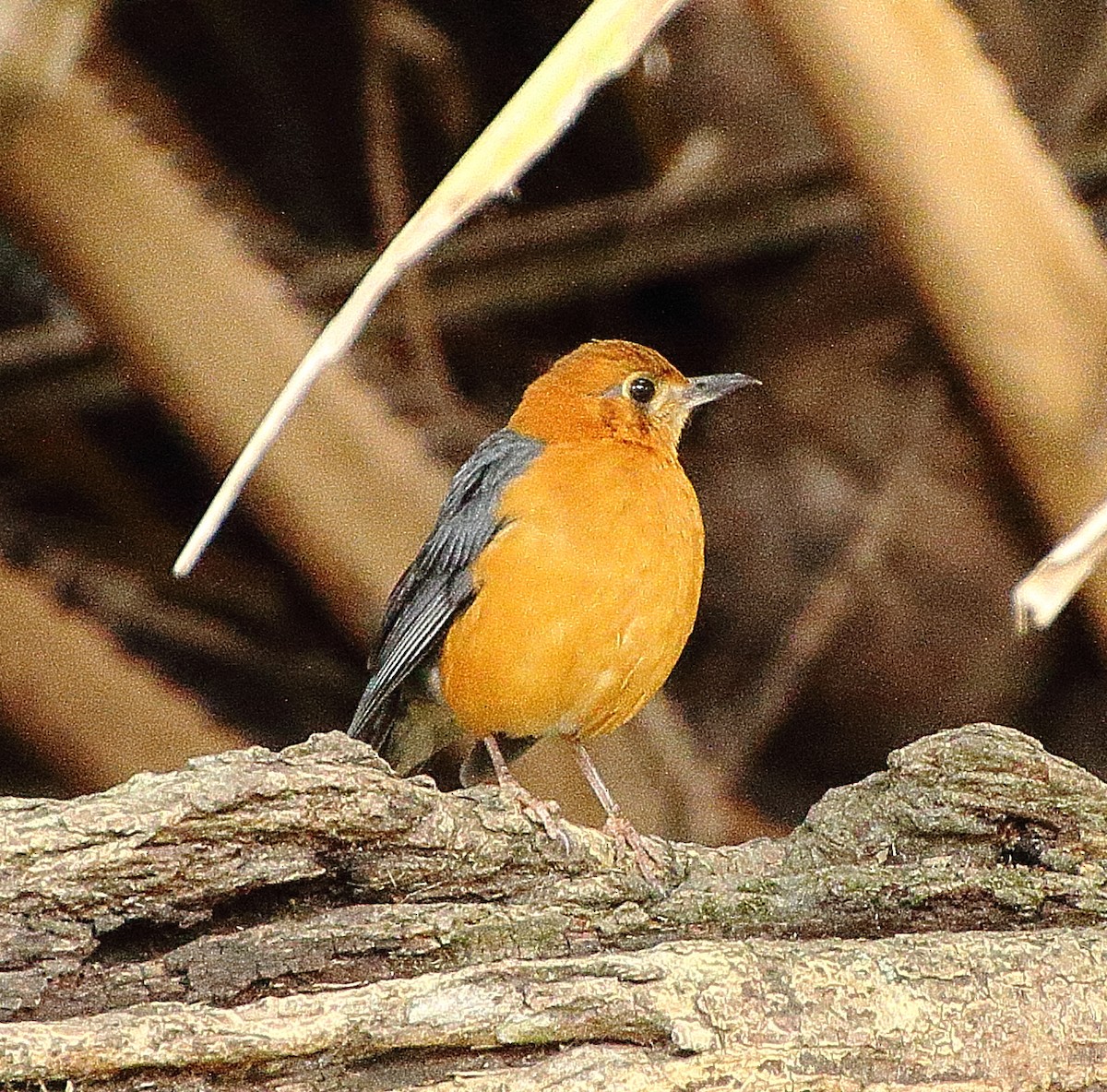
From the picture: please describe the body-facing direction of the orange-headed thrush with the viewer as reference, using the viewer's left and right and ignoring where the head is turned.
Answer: facing the viewer and to the right of the viewer

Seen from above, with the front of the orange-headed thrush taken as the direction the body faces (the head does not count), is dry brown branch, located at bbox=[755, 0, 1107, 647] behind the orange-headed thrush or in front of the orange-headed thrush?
behind
